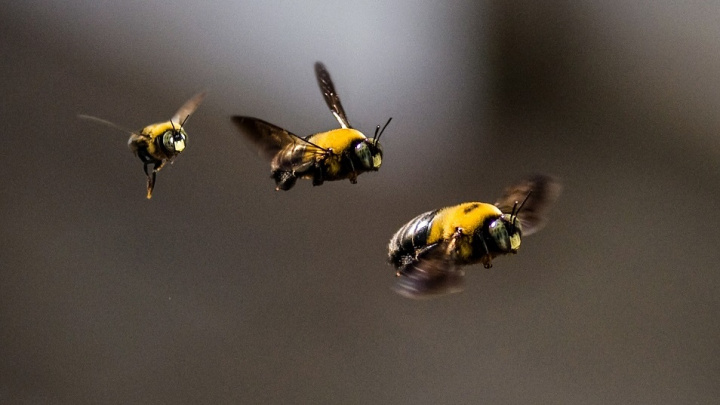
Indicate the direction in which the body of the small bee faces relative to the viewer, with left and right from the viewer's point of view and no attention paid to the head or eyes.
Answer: facing the viewer and to the right of the viewer

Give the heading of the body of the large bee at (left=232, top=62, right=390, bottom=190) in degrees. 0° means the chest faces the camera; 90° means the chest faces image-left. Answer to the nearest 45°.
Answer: approximately 270°

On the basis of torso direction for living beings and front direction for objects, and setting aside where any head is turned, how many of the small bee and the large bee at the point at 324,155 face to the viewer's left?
0
